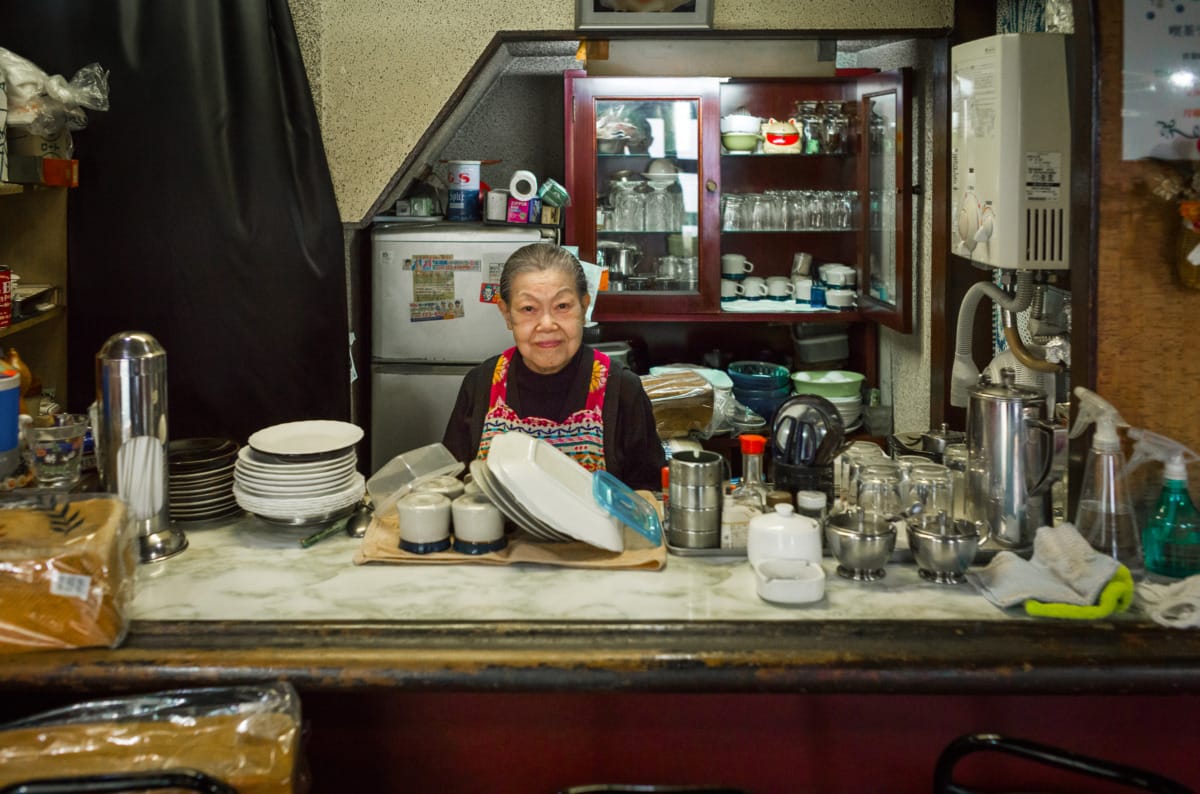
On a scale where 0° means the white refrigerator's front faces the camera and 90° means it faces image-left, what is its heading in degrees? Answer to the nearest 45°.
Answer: approximately 0°

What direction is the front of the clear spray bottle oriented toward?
to the viewer's left

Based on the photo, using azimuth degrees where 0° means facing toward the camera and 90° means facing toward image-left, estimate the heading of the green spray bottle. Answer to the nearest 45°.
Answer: approximately 90°
